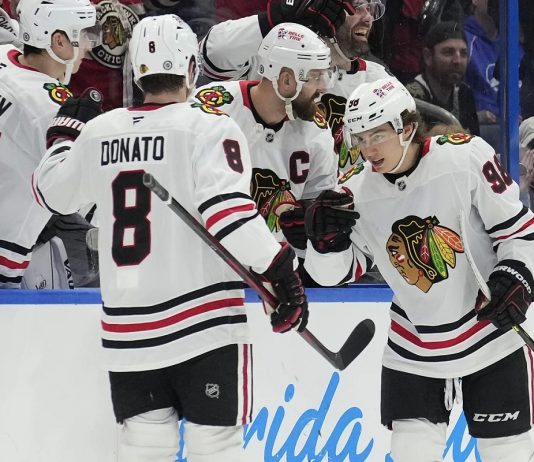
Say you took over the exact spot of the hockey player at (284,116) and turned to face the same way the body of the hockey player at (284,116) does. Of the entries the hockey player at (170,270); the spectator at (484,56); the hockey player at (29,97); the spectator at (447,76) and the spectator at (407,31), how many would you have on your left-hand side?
3

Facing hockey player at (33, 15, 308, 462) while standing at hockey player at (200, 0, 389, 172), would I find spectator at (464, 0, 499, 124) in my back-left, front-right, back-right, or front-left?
back-left

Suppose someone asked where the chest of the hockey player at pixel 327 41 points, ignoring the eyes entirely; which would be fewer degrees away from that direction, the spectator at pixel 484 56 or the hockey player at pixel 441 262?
the hockey player

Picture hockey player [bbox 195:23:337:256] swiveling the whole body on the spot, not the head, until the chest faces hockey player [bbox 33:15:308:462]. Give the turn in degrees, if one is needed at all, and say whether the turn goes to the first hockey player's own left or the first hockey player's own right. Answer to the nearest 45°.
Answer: approximately 45° to the first hockey player's own right

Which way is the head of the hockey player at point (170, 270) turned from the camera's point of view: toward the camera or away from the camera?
away from the camera

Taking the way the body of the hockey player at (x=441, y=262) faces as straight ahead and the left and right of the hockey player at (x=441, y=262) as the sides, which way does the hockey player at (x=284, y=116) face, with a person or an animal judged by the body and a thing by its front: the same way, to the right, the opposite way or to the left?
to the left

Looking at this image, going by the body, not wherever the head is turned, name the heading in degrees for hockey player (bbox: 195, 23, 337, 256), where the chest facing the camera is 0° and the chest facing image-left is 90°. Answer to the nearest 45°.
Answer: approximately 315°
